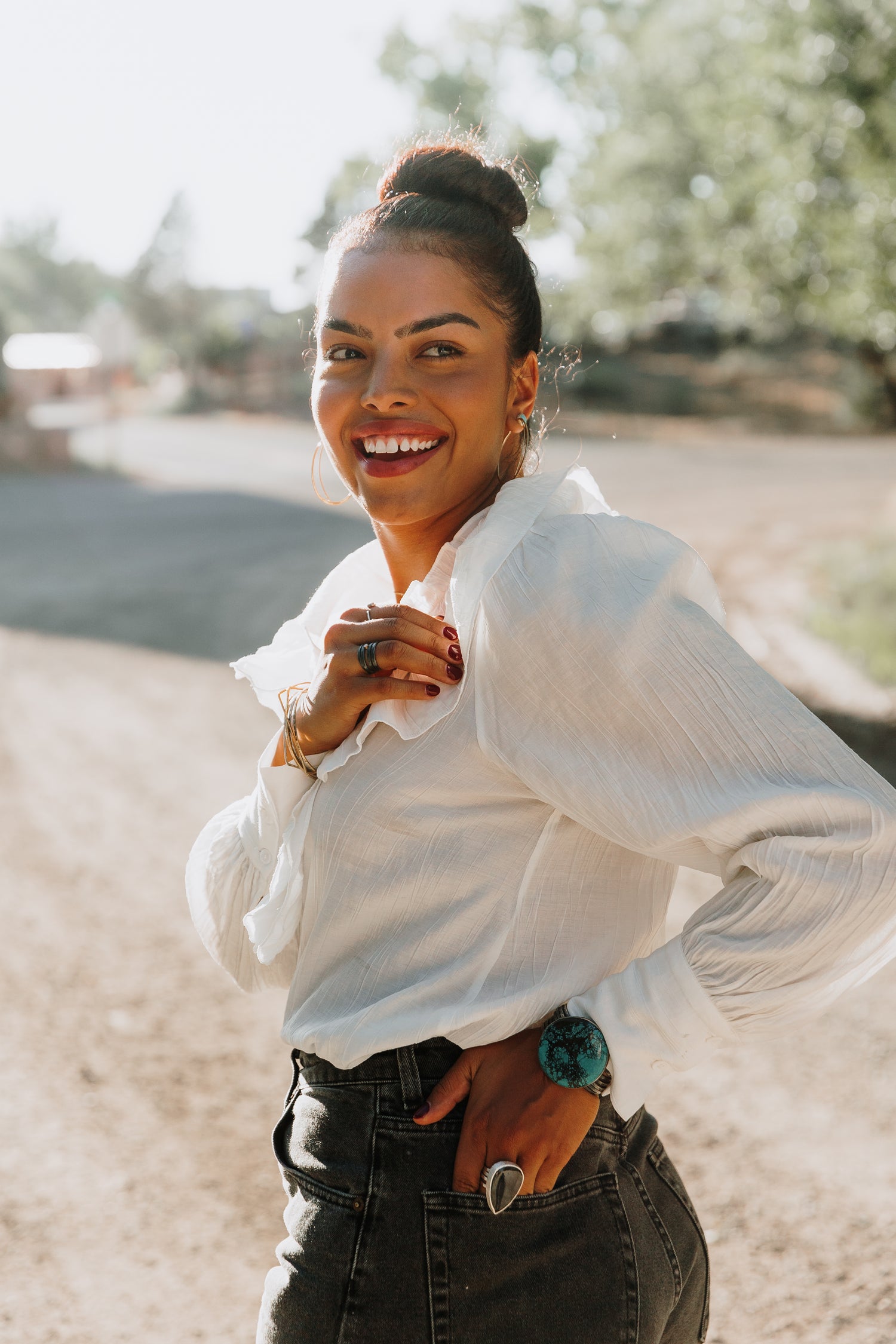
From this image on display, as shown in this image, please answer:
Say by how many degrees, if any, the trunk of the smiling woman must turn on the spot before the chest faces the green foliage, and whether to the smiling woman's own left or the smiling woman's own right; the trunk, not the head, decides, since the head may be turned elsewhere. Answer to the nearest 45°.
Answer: approximately 135° to the smiling woman's own right

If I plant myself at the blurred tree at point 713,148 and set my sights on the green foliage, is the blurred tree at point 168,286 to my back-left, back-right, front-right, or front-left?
back-right
